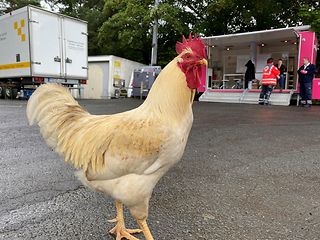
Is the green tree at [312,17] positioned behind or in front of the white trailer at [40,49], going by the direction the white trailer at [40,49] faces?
behind

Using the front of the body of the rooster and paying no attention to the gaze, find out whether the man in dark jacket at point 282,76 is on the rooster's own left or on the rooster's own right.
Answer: on the rooster's own left

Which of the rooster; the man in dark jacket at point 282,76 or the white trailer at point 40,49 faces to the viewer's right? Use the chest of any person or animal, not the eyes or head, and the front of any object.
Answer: the rooster

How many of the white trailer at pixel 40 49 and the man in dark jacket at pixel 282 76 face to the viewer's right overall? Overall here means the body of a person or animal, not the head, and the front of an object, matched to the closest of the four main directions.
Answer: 0

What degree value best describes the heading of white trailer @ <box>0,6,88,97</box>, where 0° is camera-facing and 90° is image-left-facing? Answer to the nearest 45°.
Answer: approximately 135°

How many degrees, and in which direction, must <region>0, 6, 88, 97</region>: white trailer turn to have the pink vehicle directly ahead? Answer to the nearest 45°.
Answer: approximately 135° to its right

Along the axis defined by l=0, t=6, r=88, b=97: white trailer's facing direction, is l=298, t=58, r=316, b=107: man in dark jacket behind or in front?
behind

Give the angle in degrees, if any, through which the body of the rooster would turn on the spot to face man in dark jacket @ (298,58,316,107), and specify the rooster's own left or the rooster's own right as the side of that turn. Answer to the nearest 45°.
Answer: approximately 45° to the rooster's own left

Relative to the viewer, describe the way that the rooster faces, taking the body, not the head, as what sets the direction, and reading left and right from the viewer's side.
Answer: facing to the right of the viewer

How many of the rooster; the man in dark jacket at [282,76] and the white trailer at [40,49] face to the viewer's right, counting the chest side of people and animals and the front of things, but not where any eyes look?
1

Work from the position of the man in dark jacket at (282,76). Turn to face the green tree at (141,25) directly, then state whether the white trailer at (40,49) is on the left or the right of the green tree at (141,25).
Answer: left

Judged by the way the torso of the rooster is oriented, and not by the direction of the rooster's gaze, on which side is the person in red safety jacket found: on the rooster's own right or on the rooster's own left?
on the rooster's own left

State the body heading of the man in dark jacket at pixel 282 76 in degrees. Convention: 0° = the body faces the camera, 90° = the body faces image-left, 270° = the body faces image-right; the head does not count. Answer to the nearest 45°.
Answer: approximately 45°

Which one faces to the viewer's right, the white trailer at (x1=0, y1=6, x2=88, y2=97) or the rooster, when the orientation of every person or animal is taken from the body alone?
the rooster

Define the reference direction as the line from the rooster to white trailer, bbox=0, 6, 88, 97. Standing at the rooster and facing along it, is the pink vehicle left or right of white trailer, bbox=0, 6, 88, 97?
right
